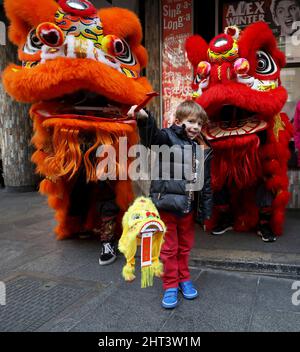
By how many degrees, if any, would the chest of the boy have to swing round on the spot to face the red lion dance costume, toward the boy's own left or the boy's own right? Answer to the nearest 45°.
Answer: approximately 90° to the boy's own left

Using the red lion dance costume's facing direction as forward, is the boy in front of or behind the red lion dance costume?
in front

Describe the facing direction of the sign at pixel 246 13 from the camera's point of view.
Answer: facing the viewer

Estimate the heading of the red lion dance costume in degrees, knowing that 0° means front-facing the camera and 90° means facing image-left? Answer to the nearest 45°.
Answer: approximately 45°

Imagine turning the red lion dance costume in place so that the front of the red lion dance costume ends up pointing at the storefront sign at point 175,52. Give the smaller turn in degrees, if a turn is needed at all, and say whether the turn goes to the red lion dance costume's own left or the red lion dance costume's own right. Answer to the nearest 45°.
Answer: approximately 90° to the red lion dance costume's own right

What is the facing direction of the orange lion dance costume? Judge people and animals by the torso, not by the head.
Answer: toward the camera

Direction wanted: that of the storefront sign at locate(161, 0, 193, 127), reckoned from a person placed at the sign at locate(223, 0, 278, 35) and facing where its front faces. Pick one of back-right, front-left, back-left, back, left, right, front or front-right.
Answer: right

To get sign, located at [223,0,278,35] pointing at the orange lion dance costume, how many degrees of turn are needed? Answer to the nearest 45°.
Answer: approximately 45° to its right

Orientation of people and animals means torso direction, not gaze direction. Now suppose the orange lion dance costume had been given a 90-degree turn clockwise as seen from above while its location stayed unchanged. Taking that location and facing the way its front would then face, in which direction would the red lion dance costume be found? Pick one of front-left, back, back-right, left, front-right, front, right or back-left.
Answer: back

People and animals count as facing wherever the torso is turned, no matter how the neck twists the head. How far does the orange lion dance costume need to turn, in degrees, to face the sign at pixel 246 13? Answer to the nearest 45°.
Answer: approximately 135° to its left

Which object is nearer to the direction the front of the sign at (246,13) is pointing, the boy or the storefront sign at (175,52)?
the boy

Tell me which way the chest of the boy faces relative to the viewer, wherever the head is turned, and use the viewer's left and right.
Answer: facing the viewer and to the right of the viewer

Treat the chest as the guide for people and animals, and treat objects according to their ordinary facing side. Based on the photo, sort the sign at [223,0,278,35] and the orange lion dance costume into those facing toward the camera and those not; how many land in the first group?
2
